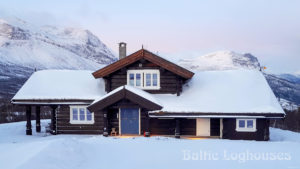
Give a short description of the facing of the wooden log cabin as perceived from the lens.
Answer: facing the viewer
